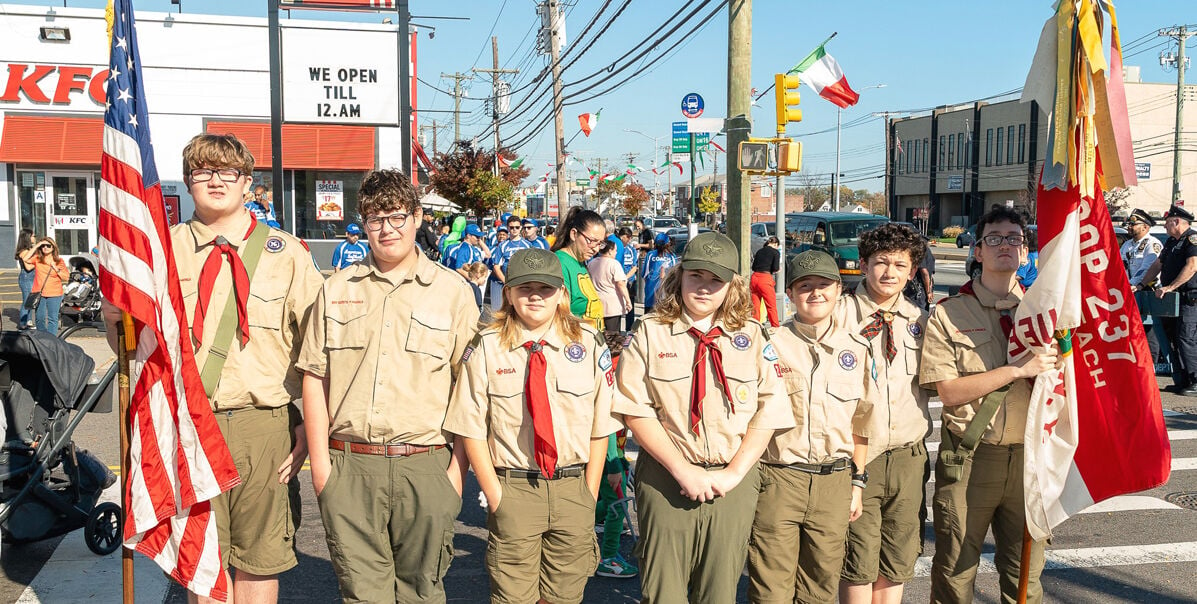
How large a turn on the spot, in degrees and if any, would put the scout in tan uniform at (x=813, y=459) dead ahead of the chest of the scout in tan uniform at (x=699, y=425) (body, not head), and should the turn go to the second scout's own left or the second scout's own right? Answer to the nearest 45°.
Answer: approximately 135° to the second scout's own left

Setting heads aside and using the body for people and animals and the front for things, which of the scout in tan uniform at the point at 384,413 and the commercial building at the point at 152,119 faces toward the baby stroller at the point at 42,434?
the commercial building

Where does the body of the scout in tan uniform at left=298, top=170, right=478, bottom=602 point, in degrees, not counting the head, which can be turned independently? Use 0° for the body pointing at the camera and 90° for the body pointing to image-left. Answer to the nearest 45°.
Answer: approximately 0°

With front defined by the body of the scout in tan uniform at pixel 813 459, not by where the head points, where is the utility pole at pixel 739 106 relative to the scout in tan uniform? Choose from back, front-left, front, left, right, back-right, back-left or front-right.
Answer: back

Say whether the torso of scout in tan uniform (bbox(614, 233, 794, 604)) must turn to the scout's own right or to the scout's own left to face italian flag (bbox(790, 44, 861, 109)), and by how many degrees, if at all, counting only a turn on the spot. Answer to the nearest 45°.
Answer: approximately 180°

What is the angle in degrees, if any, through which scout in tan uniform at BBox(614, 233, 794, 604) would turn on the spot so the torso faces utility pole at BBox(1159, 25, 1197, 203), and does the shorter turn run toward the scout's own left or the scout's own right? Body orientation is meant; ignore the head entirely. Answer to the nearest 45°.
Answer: approximately 135° to the scout's own left

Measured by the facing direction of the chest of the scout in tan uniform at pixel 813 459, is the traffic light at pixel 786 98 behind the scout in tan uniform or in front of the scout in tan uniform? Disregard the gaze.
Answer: behind
